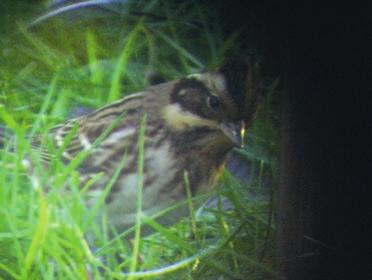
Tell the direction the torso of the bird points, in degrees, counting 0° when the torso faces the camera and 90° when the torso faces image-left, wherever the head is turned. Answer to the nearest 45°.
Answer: approximately 315°
